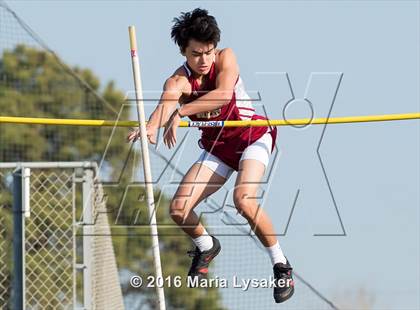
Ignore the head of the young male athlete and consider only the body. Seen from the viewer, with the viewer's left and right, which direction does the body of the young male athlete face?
facing the viewer and to the left of the viewer

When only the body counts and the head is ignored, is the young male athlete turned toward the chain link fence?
no
